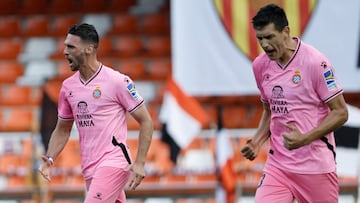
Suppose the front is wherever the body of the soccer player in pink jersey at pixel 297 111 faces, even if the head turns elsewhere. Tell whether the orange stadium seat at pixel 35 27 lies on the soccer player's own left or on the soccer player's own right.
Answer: on the soccer player's own right

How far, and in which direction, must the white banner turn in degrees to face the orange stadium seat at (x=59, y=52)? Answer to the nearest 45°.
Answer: approximately 135° to its right

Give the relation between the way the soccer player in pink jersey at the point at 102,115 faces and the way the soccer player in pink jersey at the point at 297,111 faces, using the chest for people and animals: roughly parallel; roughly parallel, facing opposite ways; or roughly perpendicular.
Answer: roughly parallel

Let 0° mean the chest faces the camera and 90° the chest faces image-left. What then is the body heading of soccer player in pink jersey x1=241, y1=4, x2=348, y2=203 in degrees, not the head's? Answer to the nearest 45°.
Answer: approximately 45°

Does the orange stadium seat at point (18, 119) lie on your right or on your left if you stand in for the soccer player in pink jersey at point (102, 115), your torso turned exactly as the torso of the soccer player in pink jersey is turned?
on your right

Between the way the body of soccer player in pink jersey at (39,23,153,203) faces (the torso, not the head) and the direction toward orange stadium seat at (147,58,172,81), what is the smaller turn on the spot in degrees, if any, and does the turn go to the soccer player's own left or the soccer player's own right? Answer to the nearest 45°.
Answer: approximately 135° to the soccer player's own right

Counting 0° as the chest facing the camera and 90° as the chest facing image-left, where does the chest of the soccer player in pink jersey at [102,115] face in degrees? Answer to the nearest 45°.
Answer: approximately 45°

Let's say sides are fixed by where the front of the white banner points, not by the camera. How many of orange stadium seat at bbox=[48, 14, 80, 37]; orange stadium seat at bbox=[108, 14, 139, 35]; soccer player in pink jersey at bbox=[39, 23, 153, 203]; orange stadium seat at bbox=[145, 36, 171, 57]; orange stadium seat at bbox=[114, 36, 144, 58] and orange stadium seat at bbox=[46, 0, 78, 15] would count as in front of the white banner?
1

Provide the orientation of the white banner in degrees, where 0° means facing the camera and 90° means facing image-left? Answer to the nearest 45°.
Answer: approximately 0°

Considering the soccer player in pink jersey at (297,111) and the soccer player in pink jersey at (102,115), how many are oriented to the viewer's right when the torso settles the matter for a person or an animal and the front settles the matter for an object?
0

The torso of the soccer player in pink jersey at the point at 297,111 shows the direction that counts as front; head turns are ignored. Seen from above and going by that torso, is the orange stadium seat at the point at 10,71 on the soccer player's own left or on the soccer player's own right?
on the soccer player's own right
